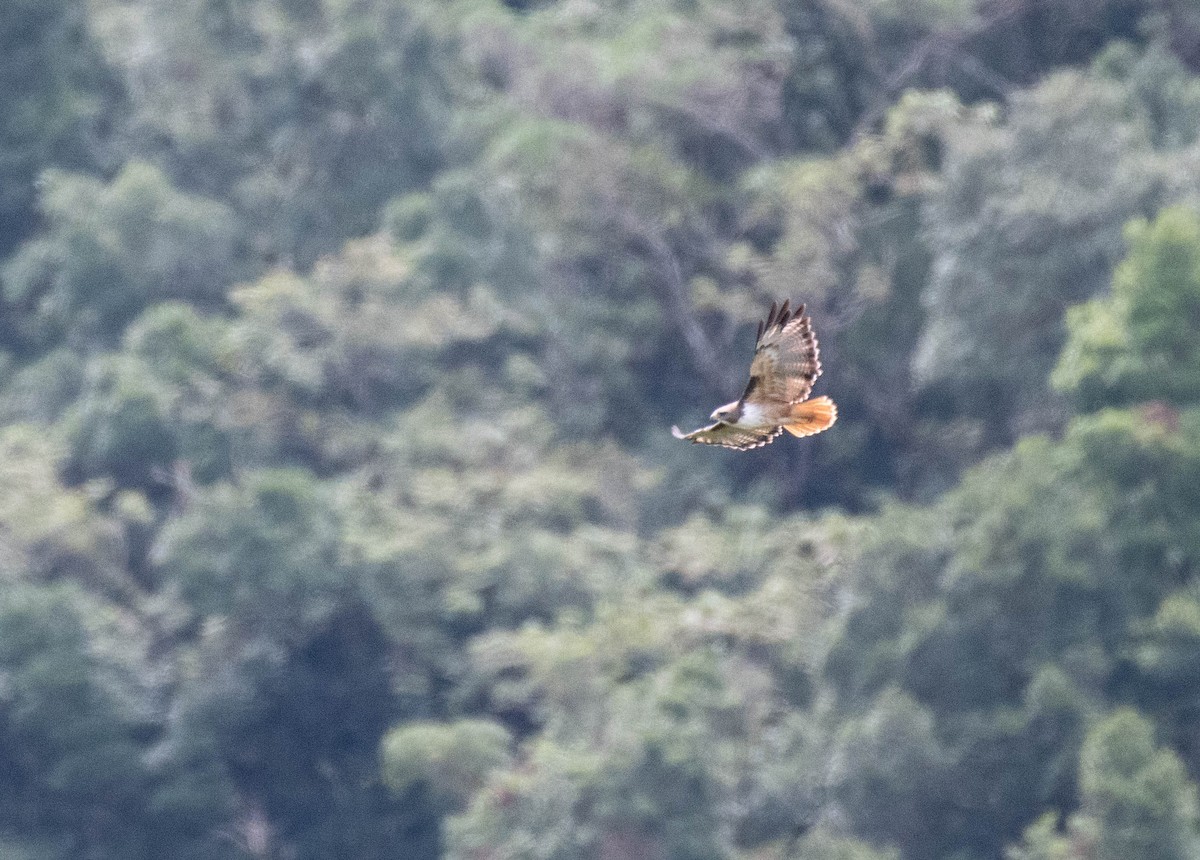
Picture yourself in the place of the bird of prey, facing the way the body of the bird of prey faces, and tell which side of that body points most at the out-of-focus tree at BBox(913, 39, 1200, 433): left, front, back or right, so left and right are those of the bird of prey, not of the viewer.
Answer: right

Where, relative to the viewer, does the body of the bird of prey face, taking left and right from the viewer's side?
facing to the left of the viewer
